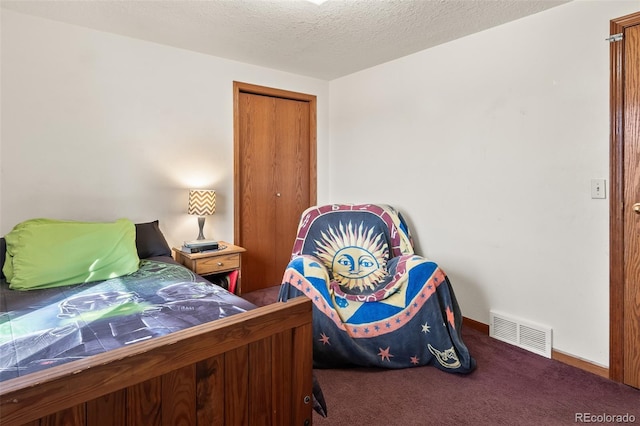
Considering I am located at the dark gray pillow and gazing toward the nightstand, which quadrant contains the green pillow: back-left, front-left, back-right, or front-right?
back-right

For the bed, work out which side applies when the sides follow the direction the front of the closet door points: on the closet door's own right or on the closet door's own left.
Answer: on the closet door's own right

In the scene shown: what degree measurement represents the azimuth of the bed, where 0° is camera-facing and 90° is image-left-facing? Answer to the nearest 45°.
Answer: approximately 315°

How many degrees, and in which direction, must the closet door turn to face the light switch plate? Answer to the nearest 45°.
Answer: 0° — it already faces it

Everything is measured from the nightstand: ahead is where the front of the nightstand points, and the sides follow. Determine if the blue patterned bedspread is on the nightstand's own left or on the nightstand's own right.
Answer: on the nightstand's own right

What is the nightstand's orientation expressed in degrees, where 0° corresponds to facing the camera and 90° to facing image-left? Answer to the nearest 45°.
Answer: approximately 315°

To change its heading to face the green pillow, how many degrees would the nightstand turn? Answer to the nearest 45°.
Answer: approximately 90° to its right

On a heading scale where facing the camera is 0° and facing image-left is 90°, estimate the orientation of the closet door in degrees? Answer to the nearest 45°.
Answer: approximately 315°

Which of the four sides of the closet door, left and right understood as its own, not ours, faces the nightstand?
right

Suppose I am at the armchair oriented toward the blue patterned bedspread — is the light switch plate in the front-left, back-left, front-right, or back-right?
back-left
